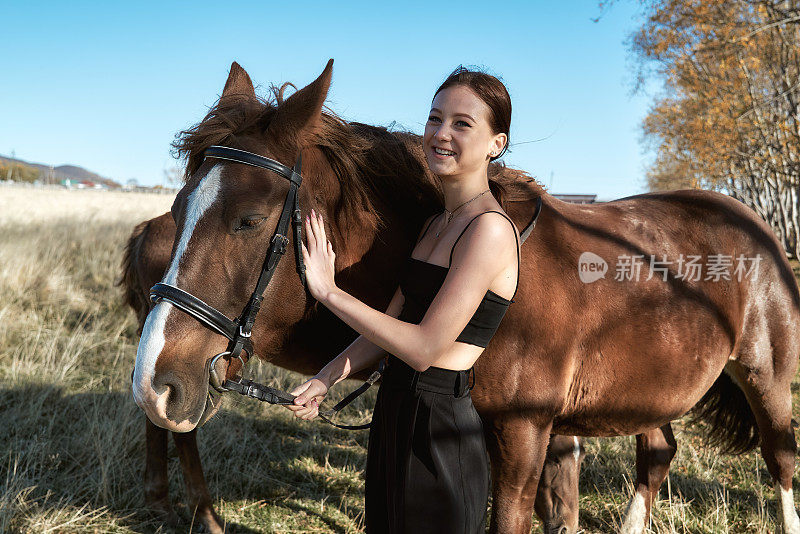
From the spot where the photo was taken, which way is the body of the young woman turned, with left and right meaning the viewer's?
facing the viewer and to the left of the viewer
